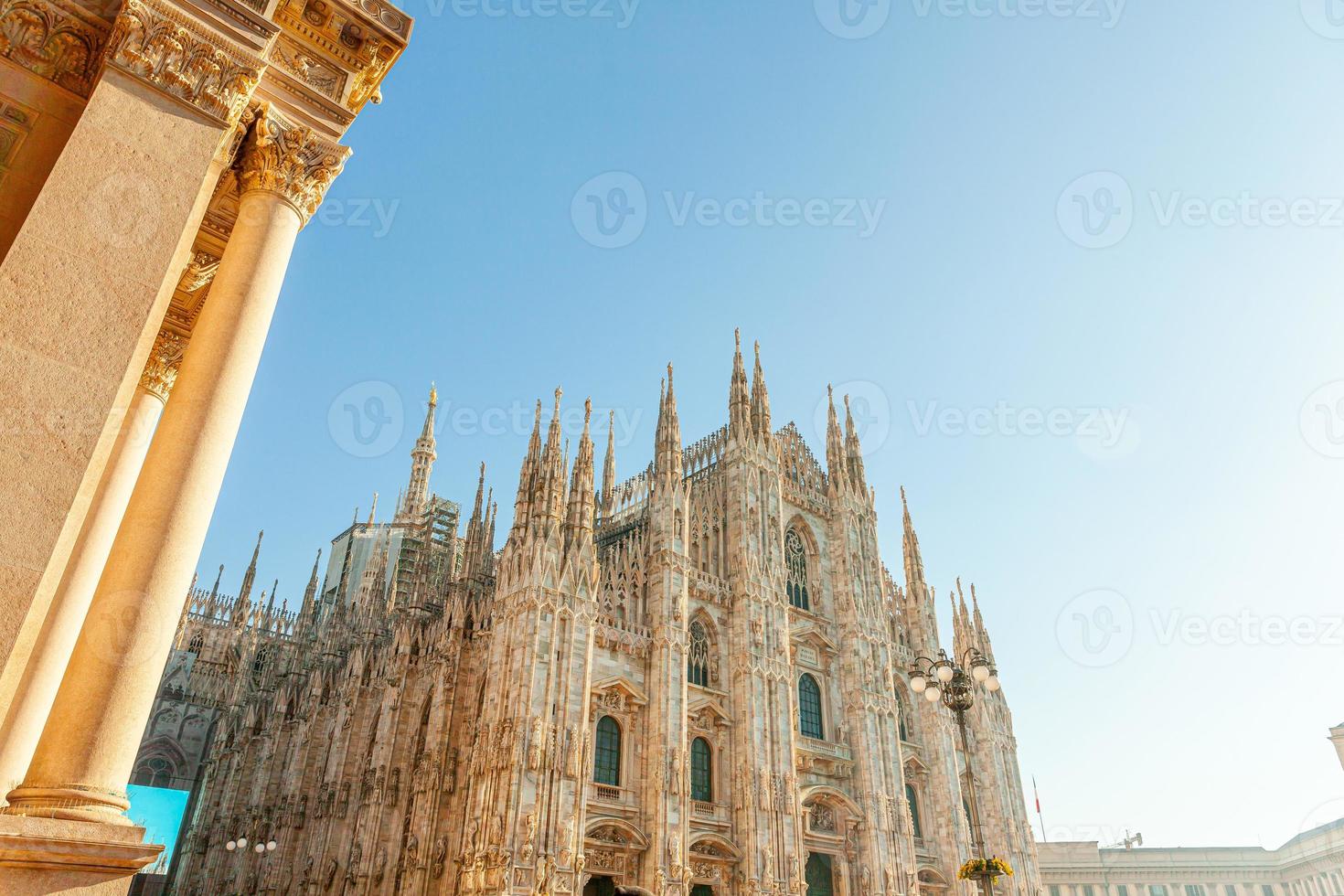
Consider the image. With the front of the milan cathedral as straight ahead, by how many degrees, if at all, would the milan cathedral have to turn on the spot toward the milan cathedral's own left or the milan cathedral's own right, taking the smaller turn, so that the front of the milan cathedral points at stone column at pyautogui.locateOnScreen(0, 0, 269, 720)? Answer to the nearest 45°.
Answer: approximately 45° to the milan cathedral's own right

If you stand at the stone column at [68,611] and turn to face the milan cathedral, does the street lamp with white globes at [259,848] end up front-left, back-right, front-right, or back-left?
front-left

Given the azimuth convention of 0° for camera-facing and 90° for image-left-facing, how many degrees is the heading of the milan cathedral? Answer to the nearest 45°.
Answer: approximately 315°

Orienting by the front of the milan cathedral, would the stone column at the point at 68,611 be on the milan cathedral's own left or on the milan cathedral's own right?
on the milan cathedral's own right

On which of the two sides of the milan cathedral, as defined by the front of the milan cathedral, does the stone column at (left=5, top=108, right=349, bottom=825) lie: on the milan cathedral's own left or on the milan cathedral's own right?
on the milan cathedral's own right
